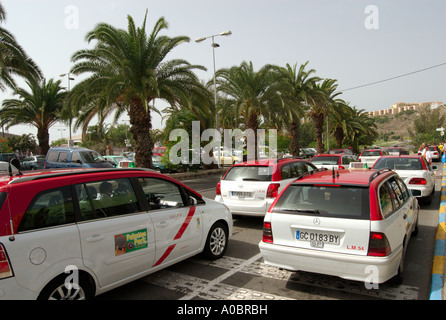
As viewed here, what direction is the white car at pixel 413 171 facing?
away from the camera

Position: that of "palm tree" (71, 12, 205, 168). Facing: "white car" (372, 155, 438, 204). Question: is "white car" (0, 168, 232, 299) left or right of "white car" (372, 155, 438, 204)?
right

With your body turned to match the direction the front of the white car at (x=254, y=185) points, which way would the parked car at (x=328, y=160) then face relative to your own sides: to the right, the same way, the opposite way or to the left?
the same way

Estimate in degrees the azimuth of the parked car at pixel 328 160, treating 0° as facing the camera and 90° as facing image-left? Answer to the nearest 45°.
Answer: approximately 225°

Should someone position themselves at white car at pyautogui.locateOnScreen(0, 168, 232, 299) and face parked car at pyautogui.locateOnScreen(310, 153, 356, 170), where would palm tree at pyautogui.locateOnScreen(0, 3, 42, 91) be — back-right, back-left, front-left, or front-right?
front-left

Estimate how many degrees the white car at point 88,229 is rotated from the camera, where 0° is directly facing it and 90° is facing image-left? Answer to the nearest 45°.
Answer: approximately 225°

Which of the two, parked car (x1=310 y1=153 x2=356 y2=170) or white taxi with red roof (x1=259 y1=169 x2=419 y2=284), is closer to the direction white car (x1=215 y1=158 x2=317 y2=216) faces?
the parked car

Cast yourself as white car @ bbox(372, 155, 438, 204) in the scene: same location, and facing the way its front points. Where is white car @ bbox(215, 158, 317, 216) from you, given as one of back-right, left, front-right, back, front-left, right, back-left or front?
back-left

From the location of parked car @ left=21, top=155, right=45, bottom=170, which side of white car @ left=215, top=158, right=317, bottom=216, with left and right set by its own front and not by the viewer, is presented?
left

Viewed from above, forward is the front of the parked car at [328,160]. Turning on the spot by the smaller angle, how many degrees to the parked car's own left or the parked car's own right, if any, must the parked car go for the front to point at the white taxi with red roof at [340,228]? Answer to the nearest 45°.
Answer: approximately 135° to the parked car's own right

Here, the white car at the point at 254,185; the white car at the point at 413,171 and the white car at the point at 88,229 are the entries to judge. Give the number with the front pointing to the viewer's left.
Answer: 0

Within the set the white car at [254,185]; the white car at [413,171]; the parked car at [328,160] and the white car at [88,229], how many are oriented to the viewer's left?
0

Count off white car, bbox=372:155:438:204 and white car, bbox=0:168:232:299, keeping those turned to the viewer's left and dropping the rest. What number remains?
0

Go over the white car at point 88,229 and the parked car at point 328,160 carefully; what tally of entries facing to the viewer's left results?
0
